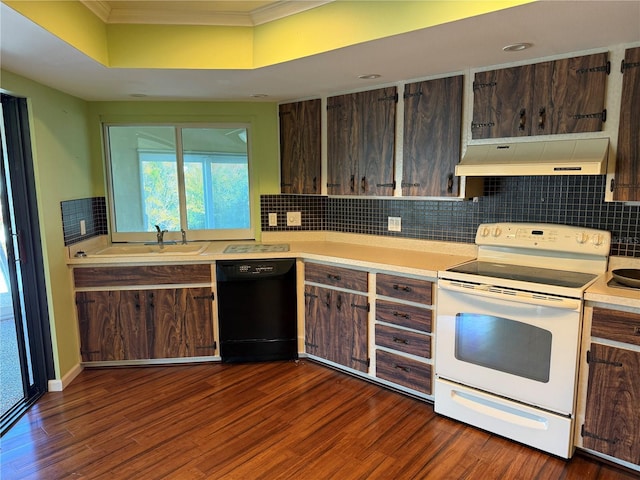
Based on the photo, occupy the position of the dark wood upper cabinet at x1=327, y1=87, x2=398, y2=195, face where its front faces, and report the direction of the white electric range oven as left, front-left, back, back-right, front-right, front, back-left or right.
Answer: left

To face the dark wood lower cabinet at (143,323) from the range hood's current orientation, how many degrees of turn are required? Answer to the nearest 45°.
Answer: approximately 90° to its right

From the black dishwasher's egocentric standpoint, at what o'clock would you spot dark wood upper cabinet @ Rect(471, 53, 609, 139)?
The dark wood upper cabinet is roughly at 10 o'clock from the black dishwasher.

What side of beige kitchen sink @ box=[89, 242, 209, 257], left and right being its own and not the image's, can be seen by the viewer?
front

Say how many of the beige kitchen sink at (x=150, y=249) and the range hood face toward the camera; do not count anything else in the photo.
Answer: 2

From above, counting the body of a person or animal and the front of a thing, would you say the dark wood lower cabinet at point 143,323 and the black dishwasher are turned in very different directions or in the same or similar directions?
same or similar directions

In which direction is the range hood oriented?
toward the camera

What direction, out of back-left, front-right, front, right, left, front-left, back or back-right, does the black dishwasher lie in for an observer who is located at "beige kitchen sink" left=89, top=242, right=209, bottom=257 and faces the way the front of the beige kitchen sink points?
front-left

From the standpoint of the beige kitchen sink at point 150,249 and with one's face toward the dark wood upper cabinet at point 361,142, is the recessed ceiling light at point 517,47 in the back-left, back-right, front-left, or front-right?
front-right

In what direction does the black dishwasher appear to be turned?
toward the camera

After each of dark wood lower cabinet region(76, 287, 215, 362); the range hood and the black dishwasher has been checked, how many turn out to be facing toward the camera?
3

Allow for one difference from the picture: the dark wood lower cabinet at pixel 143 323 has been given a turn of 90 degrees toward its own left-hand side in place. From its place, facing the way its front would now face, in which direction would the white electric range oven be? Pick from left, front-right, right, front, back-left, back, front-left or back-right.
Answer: front-right

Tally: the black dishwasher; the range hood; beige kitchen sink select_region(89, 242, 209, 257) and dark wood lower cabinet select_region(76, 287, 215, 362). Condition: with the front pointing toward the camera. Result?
4

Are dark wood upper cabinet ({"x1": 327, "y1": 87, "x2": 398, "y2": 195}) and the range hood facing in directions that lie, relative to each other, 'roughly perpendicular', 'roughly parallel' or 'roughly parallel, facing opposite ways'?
roughly parallel

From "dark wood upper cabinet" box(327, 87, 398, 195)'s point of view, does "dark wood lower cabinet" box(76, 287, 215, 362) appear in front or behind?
in front

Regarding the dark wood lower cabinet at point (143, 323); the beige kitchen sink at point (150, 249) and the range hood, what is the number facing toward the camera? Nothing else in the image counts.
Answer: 3

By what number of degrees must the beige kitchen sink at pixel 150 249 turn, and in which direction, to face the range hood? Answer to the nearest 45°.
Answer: approximately 45° to its left

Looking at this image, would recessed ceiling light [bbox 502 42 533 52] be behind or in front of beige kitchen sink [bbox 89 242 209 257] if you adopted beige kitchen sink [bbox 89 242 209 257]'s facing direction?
in front
